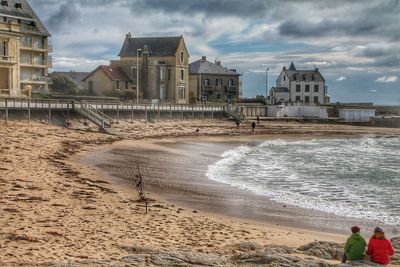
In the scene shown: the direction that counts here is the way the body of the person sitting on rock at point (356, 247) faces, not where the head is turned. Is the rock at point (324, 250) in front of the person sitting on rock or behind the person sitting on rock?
in front

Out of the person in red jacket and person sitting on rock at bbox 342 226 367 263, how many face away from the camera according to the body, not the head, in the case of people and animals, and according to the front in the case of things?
2

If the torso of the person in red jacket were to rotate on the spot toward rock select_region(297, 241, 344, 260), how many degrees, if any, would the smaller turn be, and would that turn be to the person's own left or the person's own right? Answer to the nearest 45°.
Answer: approximately 45° to the person's own left

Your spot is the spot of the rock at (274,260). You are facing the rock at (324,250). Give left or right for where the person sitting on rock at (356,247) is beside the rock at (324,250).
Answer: right

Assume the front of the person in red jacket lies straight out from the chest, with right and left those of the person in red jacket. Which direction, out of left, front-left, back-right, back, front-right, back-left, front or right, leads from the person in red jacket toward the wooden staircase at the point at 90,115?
front-left

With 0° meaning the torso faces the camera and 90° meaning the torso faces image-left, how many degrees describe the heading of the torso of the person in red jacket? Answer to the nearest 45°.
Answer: approximately 180°

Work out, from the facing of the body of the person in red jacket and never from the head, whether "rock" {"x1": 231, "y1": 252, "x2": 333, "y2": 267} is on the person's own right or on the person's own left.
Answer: on the person's own left

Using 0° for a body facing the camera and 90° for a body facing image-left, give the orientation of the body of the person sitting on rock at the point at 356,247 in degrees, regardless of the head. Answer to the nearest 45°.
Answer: approximately 180°
